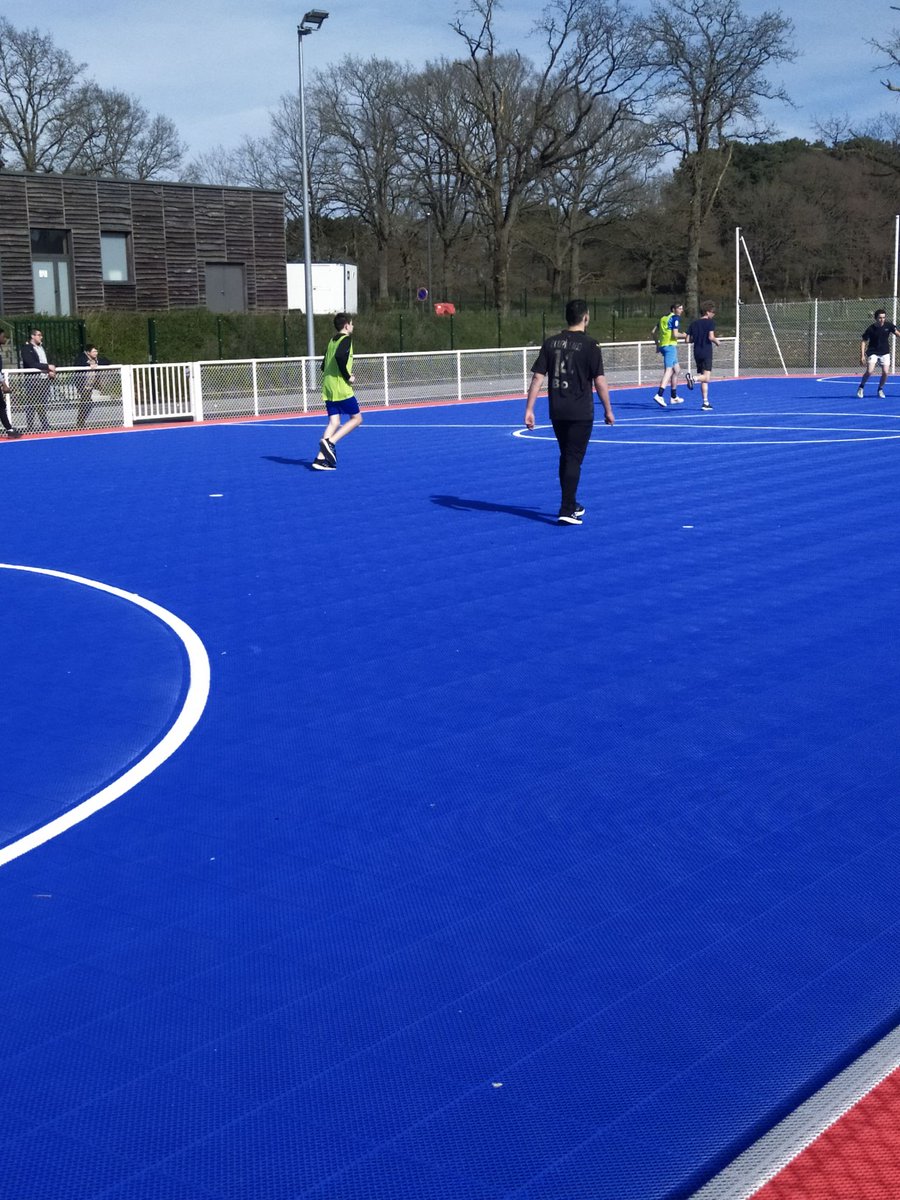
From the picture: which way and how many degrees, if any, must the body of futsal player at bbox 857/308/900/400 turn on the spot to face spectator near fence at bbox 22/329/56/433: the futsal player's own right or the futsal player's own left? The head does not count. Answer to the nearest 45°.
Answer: approximately 45° to the futsal player's own right

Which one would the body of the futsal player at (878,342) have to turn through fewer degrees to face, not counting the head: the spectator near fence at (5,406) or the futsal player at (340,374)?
the futsal player

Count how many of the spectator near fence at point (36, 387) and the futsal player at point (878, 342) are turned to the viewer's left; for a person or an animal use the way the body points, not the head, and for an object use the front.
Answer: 0

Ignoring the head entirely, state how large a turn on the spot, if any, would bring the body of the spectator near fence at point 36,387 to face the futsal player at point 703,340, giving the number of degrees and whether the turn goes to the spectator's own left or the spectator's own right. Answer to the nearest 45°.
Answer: approximately 45° to the spectator's own left

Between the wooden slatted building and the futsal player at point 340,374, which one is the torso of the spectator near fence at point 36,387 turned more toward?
the futsal player

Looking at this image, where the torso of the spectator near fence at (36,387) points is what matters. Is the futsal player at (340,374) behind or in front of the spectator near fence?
in front

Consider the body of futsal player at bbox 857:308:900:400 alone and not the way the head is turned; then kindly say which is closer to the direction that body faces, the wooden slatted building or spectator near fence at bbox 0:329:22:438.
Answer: the spectator near fence

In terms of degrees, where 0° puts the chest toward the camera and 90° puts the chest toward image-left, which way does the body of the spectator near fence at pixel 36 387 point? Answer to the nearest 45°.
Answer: approximately 315°

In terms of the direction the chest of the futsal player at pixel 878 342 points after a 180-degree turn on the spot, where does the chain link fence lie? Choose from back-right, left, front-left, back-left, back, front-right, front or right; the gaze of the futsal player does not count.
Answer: front

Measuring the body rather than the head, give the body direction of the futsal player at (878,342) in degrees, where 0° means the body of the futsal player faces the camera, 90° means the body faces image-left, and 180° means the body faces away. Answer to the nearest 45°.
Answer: approximately 0°

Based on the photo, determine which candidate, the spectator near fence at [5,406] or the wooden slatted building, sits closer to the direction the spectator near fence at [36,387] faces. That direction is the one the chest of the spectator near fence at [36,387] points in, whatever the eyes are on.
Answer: the spectator near fence

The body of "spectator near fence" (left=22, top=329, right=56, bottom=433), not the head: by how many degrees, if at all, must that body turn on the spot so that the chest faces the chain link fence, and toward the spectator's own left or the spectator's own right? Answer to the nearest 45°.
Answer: approximately 90° to the spectator's own left
